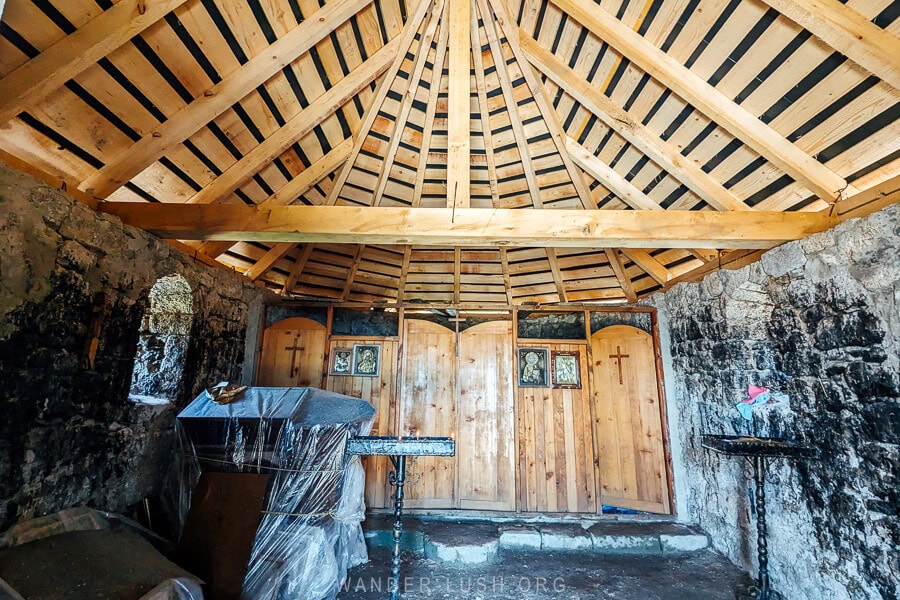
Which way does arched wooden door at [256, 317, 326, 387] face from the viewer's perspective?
toward the camera

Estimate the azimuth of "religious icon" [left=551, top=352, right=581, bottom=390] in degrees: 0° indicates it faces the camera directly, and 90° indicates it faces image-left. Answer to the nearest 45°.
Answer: approximately 0°

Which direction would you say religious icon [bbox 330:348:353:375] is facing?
toward the camera

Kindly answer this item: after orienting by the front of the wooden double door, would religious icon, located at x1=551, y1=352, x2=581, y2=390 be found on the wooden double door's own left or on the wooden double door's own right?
on the wooden double door's own left

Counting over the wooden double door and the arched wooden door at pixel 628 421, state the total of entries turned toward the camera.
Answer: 2

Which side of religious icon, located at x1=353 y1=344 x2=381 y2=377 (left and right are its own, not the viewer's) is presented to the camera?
front

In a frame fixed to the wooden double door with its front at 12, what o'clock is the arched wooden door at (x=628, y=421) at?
The arched wooden door is roughly at 9 o'clock from the wooden double door.

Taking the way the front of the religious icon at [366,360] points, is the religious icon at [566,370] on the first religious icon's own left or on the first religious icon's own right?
on the first religious icon's own left

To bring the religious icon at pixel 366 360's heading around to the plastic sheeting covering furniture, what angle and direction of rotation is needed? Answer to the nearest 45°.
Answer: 0° — it already faces it

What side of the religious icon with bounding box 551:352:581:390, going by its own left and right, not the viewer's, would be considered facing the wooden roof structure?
front

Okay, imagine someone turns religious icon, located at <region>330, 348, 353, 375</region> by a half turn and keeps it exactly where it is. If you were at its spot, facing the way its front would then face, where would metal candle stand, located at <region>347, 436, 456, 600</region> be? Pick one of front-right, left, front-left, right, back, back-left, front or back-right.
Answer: back

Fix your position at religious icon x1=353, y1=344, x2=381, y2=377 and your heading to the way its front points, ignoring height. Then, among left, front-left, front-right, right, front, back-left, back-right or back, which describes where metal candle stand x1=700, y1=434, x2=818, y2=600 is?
front-left

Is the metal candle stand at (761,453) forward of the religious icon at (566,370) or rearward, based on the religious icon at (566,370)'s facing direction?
forward

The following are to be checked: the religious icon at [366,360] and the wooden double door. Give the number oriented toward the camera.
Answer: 2
